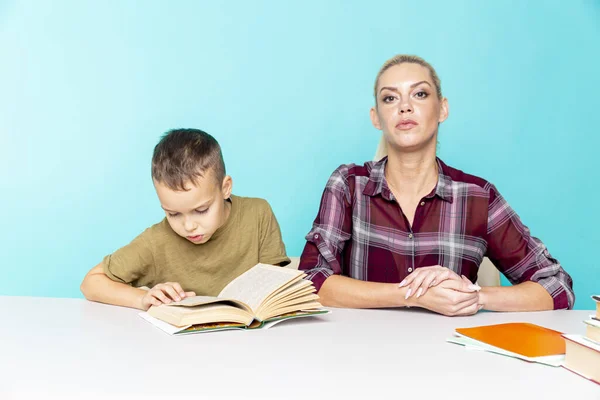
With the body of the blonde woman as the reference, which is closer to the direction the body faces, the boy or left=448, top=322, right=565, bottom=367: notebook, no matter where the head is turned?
the notebook

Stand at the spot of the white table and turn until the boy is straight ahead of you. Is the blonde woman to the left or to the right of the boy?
right

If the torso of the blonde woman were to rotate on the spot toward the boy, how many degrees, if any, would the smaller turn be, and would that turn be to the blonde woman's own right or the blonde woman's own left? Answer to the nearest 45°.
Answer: approximately 90° to the blonde woman's own right

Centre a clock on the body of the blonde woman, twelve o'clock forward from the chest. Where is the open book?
The open book is roughly at 1 o'clock from the blonde woman.

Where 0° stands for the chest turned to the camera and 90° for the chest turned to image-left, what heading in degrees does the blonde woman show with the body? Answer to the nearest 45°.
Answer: approximately 0°
